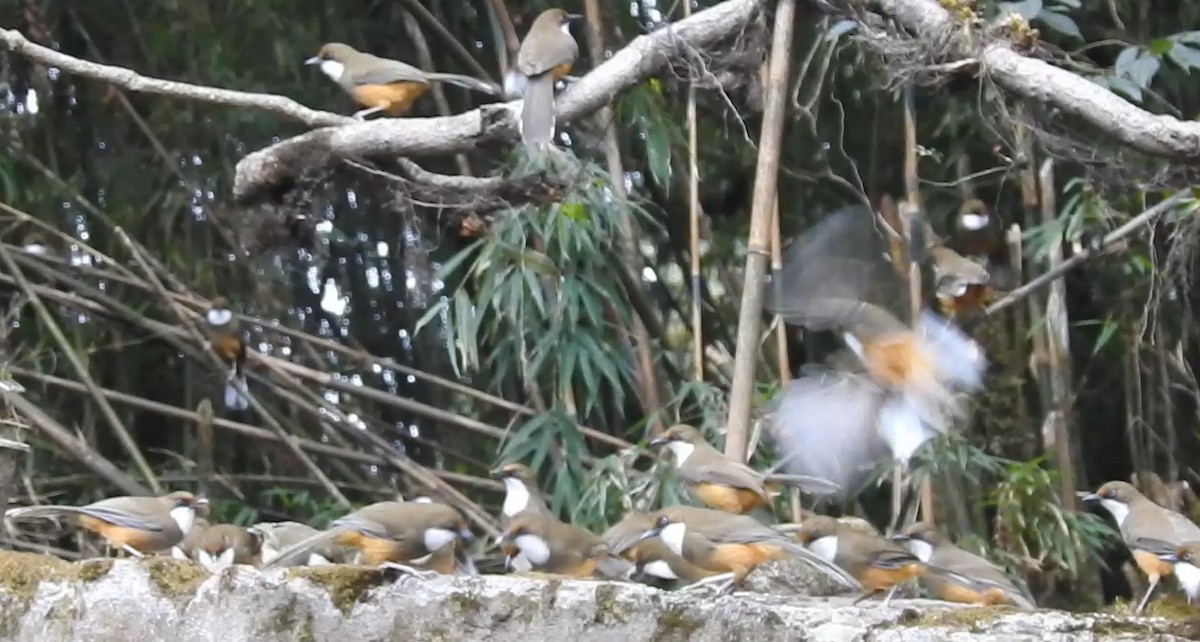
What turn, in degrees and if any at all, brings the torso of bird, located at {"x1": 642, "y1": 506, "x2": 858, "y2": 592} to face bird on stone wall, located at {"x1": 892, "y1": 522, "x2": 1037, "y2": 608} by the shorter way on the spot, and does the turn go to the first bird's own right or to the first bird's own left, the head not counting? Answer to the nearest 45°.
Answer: approximately 180°

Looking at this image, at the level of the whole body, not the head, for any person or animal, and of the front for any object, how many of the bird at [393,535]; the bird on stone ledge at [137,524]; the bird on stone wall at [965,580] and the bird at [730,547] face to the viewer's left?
2

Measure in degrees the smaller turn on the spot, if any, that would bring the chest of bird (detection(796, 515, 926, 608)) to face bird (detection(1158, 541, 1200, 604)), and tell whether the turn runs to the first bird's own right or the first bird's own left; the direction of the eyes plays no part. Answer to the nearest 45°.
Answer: approximately 135° to the first bird's own right

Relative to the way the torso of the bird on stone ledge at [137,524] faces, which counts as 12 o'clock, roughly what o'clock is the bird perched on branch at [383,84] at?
the bird perched on branch at [383,84] is roughly at 10 o'clock from the bird on stone ledge at [137,524].

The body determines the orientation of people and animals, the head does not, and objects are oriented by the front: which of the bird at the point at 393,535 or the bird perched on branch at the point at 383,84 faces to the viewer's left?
the bird perched on branch

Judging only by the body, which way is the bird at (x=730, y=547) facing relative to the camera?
to the viewer's left

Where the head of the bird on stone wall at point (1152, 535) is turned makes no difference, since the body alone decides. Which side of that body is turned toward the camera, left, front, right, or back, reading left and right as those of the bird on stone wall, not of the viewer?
left

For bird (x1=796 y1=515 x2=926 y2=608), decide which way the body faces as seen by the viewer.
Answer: to the viewer's left

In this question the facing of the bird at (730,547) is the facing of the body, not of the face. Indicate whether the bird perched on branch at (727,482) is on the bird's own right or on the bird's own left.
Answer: on the bird's own right

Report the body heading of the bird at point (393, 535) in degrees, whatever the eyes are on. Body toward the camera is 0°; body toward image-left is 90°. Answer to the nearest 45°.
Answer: approximately 270°

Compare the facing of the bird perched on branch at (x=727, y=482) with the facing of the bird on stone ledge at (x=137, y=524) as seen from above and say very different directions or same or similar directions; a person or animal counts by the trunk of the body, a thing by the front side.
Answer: very different directions

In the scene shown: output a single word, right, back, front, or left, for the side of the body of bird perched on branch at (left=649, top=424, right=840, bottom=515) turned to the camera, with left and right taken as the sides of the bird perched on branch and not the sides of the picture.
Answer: left

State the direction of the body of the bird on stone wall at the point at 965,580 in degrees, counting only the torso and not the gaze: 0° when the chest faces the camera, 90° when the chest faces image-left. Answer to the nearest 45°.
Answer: approximately 90°

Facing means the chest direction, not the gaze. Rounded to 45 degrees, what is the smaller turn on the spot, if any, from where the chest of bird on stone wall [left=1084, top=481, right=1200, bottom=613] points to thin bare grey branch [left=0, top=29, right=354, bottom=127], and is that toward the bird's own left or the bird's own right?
0° — it already faces it
